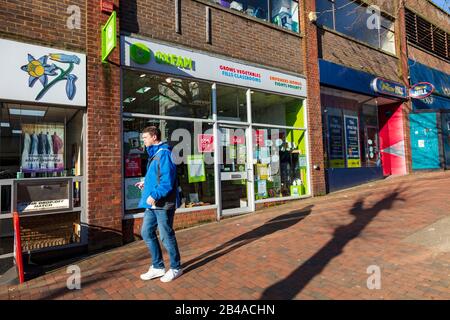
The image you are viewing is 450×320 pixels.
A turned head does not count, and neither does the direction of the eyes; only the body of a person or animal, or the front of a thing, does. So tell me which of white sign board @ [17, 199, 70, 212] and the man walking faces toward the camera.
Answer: the white sign board

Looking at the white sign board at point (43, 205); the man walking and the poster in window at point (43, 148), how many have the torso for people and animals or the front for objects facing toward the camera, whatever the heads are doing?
2

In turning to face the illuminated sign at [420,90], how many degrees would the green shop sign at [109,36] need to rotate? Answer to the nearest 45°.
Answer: approximately 135° to its left

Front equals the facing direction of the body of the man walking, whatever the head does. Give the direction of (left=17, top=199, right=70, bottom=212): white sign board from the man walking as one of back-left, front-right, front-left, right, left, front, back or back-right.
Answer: front-right

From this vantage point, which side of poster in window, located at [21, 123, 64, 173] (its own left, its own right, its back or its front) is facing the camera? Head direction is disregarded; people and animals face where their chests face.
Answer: front

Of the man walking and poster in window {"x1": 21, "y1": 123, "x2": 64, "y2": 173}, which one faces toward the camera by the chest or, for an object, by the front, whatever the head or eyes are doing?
the poster in window

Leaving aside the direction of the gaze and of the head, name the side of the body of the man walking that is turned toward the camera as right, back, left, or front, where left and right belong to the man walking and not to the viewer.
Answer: left

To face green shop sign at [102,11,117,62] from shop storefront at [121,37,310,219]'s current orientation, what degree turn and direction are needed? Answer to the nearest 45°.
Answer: approximately 90° to its right

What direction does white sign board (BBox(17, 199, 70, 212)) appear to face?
toward the camera

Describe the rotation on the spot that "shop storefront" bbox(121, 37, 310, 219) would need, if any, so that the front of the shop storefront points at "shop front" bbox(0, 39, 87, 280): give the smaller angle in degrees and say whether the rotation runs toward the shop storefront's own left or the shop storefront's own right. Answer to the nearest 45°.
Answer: approximately 90° to the shop storefront's own right

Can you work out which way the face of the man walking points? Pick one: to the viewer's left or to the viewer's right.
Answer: to the viewer's left
